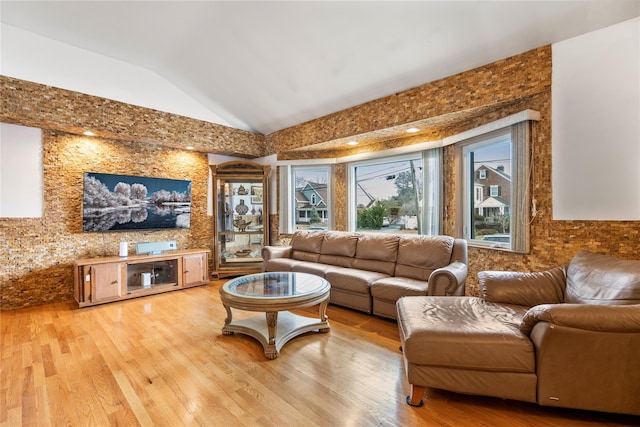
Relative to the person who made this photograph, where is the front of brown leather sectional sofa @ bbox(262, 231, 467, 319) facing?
facing the viewer and to the left of the viewer

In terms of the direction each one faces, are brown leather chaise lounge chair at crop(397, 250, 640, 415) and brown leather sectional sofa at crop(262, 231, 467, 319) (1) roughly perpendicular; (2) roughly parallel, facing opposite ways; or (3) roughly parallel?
roughly perpendicular

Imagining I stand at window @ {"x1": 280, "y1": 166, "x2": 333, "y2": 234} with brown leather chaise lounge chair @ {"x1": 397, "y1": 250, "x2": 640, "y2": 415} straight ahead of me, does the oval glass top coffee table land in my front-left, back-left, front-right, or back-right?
front-right

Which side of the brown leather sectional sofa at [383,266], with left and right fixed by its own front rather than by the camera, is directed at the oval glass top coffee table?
front

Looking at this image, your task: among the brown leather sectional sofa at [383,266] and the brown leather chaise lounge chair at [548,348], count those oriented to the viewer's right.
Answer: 0

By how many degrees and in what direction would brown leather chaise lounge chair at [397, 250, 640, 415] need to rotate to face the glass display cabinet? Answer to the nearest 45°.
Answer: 0° — it already faces it

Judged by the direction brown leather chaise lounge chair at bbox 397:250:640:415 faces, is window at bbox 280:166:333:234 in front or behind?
in front

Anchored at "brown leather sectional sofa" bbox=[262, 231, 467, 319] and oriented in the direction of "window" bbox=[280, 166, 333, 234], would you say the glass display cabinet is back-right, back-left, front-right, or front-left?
front-left

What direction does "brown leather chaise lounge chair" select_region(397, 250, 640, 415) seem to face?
to the viewer's left

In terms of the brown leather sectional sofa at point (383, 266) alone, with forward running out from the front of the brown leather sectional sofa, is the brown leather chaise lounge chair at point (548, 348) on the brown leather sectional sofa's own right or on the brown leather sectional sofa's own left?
on the brown leather sectional sofa's own left

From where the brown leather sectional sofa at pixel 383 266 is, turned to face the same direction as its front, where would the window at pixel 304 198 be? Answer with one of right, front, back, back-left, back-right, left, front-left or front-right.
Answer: right

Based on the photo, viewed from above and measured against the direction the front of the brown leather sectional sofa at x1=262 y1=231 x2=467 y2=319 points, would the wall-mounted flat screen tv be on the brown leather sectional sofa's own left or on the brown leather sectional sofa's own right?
on the brown leather sectional sofa's own right

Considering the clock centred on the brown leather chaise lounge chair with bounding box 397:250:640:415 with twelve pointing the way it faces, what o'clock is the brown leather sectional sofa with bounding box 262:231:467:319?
The brown leather sectional sofa is roughly at 1 o'clock from the brown leather chaise lounge chair.
